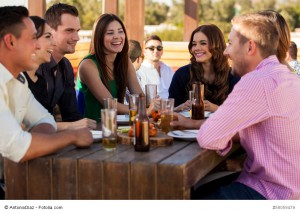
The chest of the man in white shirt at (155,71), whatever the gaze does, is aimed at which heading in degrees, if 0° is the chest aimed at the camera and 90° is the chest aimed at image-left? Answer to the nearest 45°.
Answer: approximately 0°

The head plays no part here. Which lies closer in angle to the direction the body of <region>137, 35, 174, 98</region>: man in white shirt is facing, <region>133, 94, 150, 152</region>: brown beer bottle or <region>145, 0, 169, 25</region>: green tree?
the brown beer bottle

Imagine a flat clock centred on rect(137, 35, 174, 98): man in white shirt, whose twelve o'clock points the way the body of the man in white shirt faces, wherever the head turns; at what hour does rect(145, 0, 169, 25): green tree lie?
The green tree is roughly at 6 o'clock from the man in white shirt.

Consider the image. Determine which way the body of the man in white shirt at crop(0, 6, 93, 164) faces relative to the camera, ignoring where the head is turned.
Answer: to the viewer's right

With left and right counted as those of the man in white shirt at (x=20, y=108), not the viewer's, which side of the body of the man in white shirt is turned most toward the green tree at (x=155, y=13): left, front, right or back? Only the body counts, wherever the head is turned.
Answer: left

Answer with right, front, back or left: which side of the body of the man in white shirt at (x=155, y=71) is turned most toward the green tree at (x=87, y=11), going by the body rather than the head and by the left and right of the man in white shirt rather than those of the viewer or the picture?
back

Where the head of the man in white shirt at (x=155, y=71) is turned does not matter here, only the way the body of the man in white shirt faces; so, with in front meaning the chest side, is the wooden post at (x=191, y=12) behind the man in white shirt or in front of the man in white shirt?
behind

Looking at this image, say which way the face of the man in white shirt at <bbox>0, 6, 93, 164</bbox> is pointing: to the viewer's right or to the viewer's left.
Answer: to the viewer's right

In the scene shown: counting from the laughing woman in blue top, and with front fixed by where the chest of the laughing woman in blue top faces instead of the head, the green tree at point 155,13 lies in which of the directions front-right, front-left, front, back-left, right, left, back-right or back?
back-right

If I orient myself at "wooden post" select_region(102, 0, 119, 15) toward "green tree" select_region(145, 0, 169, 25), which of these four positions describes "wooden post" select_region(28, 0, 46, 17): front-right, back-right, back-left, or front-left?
back-left

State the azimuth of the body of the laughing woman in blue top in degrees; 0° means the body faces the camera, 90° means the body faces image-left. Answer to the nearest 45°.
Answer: approximately 45°
